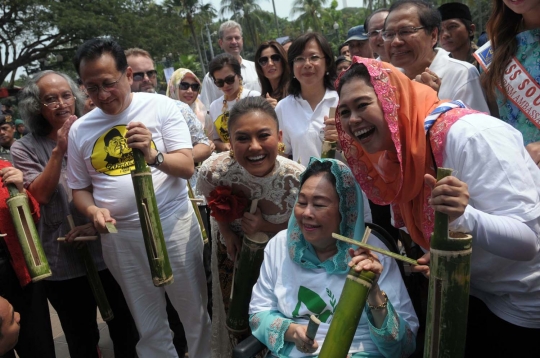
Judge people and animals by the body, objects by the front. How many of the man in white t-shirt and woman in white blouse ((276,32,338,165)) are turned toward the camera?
2

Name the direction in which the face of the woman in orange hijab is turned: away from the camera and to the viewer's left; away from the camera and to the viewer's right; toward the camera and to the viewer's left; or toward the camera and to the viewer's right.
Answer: toward the camera and to the viewer's left

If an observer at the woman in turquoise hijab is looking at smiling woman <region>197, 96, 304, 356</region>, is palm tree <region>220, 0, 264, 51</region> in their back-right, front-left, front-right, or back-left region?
front-right

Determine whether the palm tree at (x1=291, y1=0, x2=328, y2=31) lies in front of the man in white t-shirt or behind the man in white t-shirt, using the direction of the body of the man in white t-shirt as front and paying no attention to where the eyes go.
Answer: behind

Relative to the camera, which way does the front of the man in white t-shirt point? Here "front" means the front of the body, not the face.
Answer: toward the camera

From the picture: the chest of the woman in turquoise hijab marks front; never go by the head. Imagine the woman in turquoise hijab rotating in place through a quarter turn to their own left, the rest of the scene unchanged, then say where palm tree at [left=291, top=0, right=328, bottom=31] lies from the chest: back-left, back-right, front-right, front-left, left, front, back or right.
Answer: back-left

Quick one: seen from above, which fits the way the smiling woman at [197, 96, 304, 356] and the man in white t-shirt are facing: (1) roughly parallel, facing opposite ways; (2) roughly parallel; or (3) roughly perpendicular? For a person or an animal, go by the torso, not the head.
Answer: roughly parallel

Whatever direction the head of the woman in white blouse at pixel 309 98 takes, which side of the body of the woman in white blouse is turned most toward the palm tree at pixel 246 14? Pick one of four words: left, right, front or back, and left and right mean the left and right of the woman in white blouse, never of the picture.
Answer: back

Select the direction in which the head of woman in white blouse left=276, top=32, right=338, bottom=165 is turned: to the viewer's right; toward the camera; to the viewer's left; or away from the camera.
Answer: toward the camera

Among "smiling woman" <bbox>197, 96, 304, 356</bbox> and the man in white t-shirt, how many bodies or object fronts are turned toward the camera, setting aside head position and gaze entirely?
2

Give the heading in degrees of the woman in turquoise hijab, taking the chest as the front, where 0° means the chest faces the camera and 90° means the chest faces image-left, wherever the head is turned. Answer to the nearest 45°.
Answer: approximately 45°

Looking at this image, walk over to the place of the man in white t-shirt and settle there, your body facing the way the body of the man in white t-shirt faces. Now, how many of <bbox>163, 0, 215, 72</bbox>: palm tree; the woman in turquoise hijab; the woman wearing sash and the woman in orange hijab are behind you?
1

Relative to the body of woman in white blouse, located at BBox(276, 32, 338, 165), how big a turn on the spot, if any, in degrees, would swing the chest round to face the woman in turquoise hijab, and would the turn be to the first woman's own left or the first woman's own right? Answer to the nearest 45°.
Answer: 0° — they already face them

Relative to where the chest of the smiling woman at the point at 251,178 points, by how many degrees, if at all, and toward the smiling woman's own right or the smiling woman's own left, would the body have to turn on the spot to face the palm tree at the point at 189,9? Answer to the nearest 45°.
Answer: approximately 180°

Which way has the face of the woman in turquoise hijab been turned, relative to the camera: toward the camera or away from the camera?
toward the camera

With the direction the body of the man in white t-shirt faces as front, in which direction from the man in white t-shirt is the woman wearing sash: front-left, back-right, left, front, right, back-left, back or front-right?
front-left
